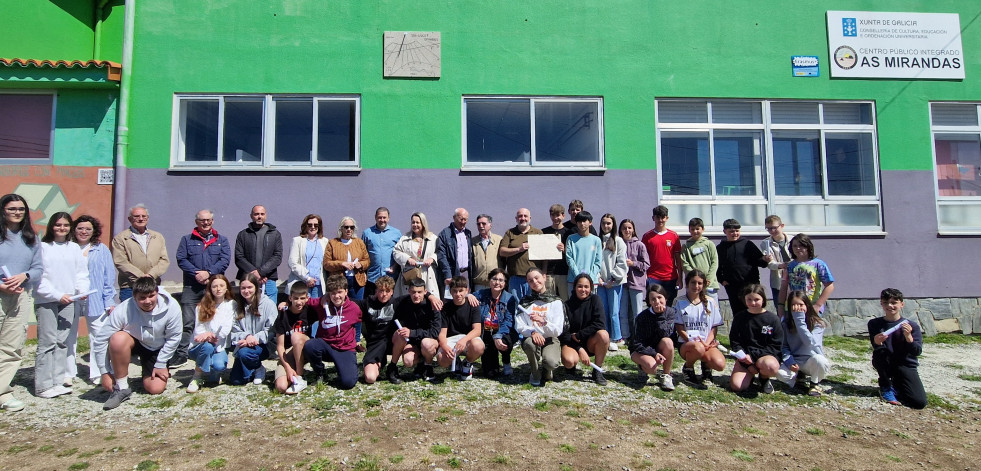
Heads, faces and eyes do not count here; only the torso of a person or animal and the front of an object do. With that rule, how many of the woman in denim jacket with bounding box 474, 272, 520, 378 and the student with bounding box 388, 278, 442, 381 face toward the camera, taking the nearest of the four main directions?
2

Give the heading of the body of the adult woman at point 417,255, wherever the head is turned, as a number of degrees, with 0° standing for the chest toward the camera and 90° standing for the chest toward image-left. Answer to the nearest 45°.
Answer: approximately 0°

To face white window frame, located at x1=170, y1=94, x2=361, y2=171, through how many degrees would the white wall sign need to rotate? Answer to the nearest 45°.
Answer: approximately 45° to its right

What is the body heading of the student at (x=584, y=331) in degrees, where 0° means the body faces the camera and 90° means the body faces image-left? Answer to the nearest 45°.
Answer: approximately 0°

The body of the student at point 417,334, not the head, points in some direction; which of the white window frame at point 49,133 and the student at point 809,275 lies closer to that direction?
the student

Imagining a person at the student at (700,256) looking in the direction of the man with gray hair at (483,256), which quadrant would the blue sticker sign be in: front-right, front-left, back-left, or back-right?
back-right

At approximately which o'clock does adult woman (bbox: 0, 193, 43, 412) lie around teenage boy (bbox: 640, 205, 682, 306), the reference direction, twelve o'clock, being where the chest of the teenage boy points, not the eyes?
The adult woman is roughly at 2 o'clock from the teenage boy.

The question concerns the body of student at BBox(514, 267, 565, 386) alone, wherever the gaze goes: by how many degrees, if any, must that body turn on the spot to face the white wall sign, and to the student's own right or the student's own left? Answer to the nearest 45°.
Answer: approximately 135° to the student's own left
